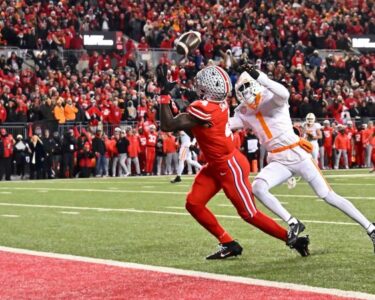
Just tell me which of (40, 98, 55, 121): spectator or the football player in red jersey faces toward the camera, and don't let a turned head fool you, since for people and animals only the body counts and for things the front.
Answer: the spectator

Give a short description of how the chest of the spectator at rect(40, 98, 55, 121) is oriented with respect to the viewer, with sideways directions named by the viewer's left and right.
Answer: facing the viewer

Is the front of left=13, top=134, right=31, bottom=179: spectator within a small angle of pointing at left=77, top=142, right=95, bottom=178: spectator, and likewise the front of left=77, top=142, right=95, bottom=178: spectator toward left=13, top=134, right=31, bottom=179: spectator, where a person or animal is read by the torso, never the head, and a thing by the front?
no

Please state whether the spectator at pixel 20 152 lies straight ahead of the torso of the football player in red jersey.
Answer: no

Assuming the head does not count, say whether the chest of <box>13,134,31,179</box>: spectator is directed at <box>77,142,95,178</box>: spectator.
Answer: no

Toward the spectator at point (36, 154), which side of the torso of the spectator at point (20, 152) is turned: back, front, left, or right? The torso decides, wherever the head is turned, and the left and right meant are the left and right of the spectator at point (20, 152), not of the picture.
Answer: left

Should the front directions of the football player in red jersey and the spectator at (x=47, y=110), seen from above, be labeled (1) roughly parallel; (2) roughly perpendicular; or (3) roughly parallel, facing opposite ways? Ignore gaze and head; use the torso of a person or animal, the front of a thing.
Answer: roughly perpendicular

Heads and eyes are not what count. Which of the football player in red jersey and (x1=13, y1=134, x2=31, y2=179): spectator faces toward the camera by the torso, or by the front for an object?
the spectator

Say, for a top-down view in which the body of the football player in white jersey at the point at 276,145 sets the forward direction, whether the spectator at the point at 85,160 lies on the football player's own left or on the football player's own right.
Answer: on the football player's own right

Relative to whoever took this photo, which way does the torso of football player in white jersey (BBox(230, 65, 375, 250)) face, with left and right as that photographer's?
facing the viewer and to the left of the viewer

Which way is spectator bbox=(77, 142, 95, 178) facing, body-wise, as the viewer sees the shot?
toward the camera

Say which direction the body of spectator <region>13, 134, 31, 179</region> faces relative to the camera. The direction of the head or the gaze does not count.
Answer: toward the camera
